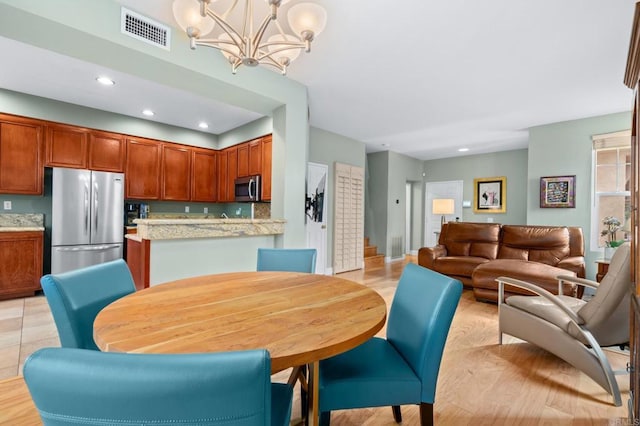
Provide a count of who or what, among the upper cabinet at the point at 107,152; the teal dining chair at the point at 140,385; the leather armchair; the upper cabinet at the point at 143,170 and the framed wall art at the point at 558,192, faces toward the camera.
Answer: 3

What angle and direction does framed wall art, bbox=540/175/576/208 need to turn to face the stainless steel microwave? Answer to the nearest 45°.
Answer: approximately 45° to its right

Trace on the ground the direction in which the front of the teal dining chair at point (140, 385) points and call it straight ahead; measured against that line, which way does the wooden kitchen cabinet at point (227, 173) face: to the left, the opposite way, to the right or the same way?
the opposite way

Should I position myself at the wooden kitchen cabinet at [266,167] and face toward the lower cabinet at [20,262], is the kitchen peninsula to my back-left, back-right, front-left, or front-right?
front-left

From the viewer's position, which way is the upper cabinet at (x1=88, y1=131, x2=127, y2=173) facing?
facing the viewer

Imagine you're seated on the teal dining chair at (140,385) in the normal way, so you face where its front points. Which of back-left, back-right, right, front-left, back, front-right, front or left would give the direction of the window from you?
front-right

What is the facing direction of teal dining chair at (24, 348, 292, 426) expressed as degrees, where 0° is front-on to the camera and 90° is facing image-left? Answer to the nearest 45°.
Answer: approximately 225°

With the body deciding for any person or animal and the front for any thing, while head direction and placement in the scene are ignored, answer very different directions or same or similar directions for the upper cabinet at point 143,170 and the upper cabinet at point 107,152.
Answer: same or similar directions

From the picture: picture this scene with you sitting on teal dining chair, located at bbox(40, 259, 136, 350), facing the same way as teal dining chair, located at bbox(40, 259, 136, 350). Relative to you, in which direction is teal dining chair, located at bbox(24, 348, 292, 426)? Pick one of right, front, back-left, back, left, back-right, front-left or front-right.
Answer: front-right

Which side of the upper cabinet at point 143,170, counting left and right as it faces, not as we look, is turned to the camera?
front

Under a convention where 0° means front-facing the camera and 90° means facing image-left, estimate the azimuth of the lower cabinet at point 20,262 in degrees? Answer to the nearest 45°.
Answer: approximately 0°

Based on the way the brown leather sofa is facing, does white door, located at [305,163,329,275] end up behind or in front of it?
in front

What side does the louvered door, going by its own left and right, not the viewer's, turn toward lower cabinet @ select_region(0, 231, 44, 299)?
right

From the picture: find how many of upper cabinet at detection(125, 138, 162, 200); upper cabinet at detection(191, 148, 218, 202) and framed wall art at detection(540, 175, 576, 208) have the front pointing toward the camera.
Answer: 3

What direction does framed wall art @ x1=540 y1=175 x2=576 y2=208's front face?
toward the camera

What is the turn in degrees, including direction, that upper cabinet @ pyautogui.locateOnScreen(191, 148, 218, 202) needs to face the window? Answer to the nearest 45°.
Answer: approximately 45° to its left

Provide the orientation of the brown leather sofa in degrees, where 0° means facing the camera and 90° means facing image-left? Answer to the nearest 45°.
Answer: approximately 45°

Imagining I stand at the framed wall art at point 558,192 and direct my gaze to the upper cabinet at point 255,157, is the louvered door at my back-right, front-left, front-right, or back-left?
front-right

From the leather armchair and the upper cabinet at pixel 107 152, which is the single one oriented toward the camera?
the upper cabinet

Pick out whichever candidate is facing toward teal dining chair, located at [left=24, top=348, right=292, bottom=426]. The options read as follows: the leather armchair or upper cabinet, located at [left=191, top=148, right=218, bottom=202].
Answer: the upper cabinet
